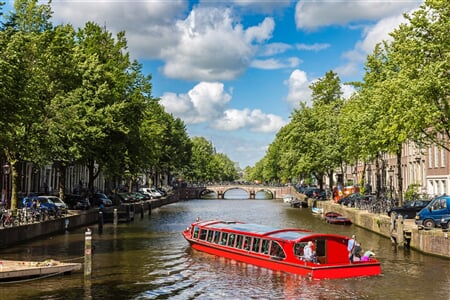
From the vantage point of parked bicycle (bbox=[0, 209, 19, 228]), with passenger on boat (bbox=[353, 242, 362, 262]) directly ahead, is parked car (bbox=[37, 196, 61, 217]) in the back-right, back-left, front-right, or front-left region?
back-left

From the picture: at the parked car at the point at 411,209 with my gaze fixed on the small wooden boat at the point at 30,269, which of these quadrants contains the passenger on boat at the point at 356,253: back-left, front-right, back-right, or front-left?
front-left

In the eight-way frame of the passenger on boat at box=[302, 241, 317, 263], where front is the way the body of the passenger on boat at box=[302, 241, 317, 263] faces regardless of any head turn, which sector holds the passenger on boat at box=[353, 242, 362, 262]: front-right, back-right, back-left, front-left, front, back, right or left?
front-left

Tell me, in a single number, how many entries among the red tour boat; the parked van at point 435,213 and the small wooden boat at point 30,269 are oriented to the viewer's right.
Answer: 1

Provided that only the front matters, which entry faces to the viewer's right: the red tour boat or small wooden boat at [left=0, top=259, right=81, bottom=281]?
the small wooden boat

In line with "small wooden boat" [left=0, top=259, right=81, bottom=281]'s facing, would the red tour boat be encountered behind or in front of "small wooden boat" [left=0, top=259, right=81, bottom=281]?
in front

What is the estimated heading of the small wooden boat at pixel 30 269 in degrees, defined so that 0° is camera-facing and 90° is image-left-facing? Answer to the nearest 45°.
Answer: approximately 270°

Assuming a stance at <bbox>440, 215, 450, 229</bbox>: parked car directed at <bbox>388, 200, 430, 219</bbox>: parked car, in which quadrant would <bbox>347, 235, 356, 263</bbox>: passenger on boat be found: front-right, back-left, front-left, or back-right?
back-left
